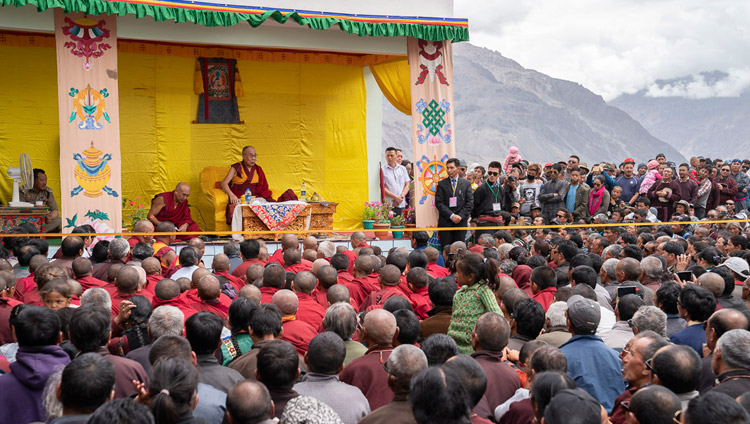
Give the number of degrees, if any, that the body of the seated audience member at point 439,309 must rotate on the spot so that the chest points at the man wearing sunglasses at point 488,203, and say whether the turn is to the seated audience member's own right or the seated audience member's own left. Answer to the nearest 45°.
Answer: approximately 45° to the seated audience member's own right

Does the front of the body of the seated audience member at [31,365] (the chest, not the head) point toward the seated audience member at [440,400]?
no

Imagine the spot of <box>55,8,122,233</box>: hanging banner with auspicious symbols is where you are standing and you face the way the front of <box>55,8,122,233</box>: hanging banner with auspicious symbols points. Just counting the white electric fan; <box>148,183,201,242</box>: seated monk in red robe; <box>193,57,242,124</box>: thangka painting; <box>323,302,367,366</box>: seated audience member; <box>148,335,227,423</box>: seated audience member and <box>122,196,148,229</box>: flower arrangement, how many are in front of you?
2

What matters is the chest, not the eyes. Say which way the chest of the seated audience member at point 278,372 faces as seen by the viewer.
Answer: away from the camera

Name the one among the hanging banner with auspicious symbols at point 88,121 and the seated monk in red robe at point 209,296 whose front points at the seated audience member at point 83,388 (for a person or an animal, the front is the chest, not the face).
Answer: the hanging banner with auspicious symbols

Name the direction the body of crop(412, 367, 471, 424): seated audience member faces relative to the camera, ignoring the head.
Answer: away from the camera

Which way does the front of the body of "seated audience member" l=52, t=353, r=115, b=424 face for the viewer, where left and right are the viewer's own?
facing away from the viewer

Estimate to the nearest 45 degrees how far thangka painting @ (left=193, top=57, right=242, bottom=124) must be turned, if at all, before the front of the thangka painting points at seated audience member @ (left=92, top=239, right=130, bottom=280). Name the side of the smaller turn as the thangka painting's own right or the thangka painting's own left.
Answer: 0° — it already faces them

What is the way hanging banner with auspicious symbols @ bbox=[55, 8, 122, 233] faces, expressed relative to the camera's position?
facing the viewer

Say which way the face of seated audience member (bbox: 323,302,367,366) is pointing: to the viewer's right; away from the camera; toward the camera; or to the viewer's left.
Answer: away from the camera

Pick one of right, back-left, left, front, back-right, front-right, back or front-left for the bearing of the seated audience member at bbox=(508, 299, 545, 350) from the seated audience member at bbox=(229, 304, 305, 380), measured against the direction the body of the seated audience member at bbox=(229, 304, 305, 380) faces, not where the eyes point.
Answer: right

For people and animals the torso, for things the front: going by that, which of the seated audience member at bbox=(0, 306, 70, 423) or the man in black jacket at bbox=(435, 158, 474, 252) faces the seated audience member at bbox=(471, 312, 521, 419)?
the man in black jacket

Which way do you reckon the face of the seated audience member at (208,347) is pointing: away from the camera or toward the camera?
away from the camera

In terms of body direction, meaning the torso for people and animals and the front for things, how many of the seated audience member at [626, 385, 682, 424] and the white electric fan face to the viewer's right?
1

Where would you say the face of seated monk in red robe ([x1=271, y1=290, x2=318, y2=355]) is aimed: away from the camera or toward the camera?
away from the camera

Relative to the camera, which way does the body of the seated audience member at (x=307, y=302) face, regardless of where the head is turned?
away from the camera

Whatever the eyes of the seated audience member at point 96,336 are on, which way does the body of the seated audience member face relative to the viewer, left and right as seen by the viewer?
facing away from the viewer

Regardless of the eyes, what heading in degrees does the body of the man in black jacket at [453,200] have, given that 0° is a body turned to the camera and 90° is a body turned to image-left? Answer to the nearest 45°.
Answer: approximately 0°

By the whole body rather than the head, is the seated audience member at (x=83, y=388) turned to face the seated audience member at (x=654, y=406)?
no
